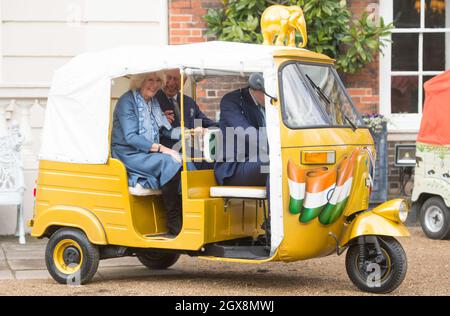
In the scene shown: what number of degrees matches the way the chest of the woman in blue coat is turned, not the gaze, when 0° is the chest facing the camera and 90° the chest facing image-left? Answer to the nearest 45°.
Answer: approximately 315°

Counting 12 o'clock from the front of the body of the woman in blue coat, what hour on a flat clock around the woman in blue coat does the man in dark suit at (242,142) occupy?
The man in dark suit is roughly at 11 o'clock from the woman in blue coat.

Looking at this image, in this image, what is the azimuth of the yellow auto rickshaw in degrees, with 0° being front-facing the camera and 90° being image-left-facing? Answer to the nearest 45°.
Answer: approximately 315°

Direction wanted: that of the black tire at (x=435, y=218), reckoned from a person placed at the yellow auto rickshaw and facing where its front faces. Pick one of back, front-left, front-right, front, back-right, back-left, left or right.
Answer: left

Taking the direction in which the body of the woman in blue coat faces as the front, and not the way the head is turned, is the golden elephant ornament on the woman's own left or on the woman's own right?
on the woman's own left

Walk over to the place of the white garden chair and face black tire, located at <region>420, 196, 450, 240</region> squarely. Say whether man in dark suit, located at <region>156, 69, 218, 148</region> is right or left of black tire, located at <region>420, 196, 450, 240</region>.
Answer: right

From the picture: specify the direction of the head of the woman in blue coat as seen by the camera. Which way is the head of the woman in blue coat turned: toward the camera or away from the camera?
toward the camera

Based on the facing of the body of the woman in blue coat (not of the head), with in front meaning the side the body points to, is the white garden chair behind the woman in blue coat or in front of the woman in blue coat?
behind

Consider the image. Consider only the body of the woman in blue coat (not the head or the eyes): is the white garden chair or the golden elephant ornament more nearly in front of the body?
the golden elephant ornament

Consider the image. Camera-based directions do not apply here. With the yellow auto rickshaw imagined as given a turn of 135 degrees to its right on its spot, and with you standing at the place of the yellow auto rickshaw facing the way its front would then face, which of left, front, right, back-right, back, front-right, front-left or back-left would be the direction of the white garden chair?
front-right

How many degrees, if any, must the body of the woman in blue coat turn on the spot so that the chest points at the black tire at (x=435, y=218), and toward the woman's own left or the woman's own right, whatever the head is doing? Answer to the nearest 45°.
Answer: approximately 90° to the woman's own left
